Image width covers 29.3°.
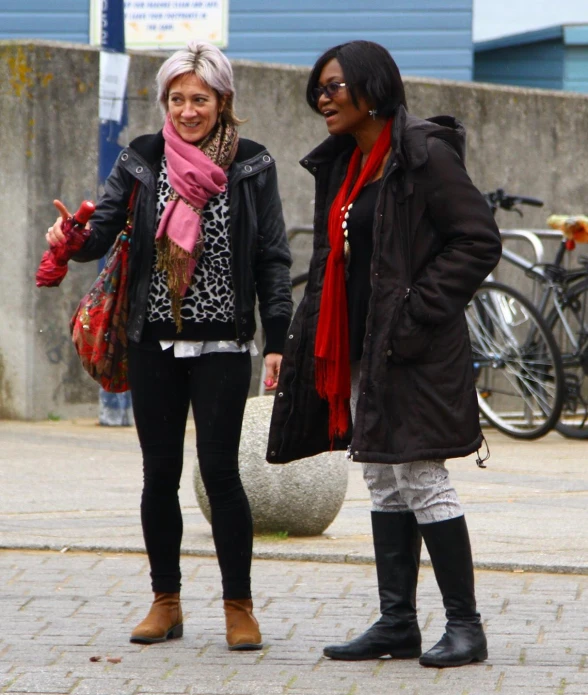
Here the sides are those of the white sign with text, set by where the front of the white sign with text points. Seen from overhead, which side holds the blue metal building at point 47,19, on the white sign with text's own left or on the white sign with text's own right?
on the white sign with text's own right

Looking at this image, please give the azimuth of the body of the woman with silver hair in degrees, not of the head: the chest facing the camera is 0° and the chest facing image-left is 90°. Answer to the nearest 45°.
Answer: approximately 0°

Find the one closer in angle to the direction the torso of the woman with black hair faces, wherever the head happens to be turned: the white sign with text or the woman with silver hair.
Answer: the woman with silver hair

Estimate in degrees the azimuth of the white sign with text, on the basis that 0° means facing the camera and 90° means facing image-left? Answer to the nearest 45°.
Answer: approximately 0°

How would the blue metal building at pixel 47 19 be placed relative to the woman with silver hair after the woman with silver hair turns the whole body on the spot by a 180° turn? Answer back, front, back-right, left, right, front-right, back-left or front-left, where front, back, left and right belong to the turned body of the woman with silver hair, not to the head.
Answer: front

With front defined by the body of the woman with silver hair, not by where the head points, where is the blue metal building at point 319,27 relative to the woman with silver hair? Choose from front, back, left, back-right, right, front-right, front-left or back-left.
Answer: back

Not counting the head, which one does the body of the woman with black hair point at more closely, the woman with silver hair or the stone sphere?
the woman with silver hair

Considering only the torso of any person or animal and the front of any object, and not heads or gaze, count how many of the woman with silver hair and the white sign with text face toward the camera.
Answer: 2

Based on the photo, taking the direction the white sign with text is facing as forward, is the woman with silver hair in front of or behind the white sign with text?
in front
